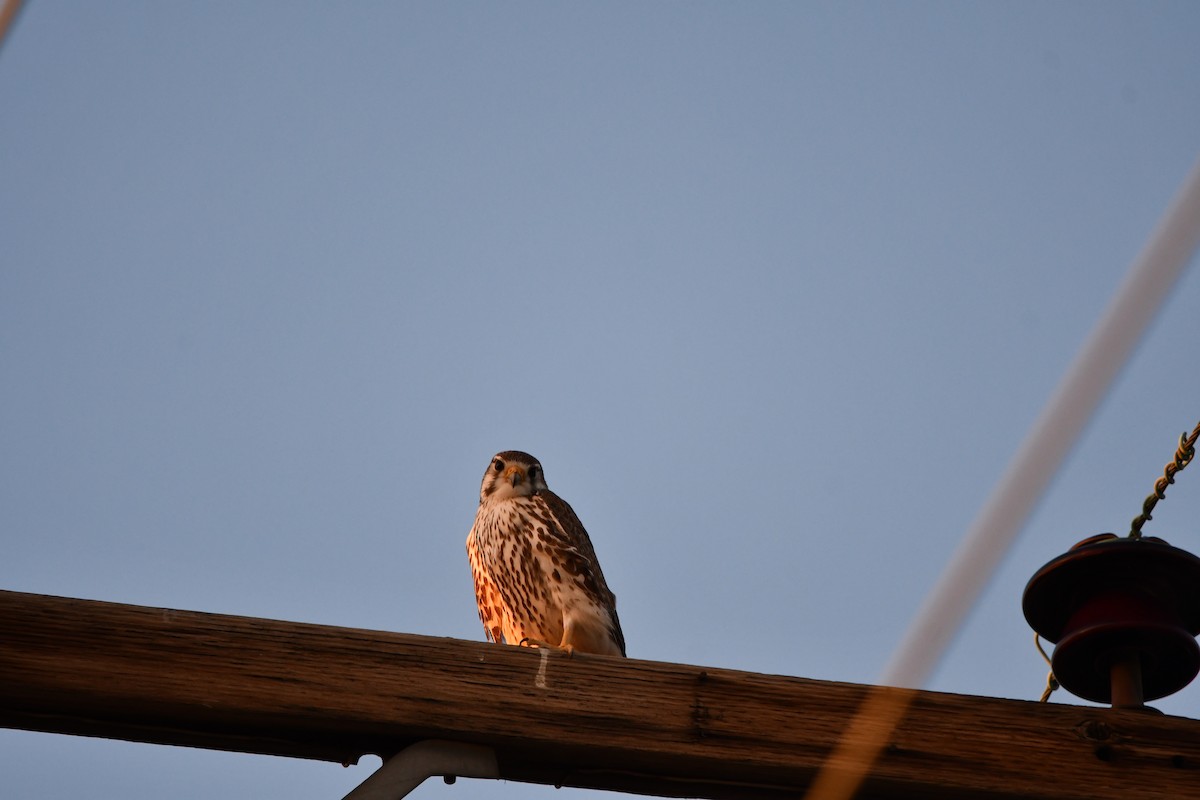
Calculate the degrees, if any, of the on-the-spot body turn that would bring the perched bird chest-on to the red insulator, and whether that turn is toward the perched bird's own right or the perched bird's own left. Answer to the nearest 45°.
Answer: approximately 90° to the perched bird's own left

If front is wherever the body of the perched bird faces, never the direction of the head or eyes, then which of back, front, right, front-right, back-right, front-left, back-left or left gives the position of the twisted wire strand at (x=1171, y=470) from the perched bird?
left

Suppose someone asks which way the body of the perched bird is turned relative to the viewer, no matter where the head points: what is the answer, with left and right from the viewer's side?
facing the viewer and to the left of the viewer

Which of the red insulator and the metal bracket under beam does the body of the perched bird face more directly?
the metal bracket under beam
